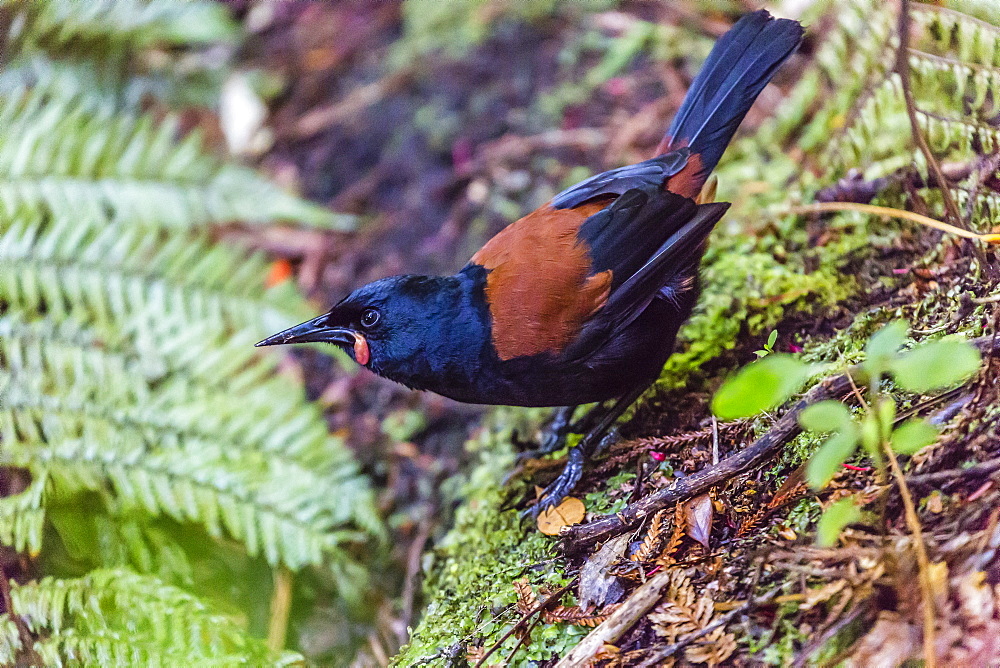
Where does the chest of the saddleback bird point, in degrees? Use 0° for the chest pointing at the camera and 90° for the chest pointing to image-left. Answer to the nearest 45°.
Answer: approximately 90°

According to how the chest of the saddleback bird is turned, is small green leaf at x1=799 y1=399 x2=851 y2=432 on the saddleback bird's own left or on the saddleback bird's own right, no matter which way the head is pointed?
on the saddleback bird's own left

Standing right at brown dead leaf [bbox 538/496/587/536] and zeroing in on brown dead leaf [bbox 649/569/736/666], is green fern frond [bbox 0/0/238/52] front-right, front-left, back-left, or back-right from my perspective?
back-right

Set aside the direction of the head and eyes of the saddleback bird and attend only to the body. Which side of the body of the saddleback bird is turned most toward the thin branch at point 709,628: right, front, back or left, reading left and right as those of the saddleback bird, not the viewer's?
left

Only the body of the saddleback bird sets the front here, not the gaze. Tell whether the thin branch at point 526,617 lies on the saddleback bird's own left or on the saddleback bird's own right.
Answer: on the saddleback bird's own left
